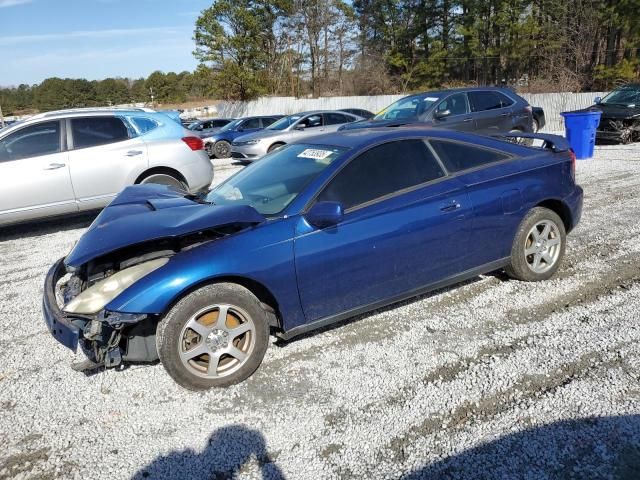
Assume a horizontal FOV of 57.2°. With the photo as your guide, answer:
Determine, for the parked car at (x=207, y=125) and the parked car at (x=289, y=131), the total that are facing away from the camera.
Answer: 0

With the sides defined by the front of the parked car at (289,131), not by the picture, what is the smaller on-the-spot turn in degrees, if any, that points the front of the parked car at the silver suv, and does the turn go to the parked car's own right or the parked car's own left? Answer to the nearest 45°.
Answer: approximately 45° to the parked car's own left

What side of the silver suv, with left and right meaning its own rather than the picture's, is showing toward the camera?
left

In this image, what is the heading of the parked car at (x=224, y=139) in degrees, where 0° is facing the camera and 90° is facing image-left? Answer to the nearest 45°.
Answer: approximately 45°

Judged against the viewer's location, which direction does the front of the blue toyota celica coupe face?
facing the viewer and to the left of the viewer

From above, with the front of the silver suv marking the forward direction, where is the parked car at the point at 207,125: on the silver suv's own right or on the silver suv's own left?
on the silver suv's own right

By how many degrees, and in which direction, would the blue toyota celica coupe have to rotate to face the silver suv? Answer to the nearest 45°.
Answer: approximately 90° to its right

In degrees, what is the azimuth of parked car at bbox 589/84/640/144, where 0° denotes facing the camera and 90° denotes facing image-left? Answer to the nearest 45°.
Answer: approximately 45°

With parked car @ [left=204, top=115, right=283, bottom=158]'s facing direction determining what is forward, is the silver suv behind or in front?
in front

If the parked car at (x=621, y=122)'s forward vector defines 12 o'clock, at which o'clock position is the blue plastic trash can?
The blue plastic trash can is roughly at 11 o'clock from the parked car.
